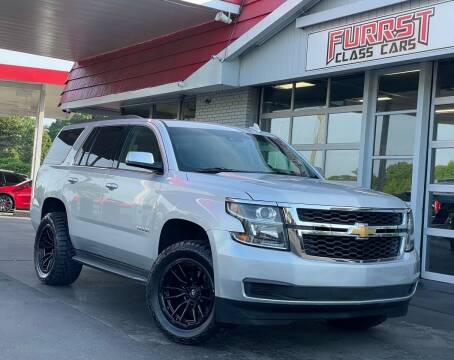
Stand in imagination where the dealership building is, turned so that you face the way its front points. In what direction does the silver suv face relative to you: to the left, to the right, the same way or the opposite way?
to the left

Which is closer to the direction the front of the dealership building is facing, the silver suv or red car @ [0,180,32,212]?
the silver suv

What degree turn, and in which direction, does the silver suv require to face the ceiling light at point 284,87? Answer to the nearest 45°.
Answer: approximately 135° to its left

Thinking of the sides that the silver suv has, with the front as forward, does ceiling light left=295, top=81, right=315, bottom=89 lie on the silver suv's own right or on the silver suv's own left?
on the silver suv's own left

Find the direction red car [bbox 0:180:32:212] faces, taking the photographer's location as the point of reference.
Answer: facing to the left of the viewer

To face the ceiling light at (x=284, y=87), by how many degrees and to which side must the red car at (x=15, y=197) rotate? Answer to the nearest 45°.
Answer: approximately 135° to its left

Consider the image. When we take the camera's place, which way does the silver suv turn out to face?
facing the viewer and to the right of the viewer

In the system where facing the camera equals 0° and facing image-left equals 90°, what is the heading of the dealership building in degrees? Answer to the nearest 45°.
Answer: approximately 45°

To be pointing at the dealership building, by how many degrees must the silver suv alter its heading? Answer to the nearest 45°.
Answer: approximately 135° to its left

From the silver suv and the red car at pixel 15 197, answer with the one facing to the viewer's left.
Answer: the red car

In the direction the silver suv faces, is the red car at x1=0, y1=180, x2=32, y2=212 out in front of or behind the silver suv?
behind

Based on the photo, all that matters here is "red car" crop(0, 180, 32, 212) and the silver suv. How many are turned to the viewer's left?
1
